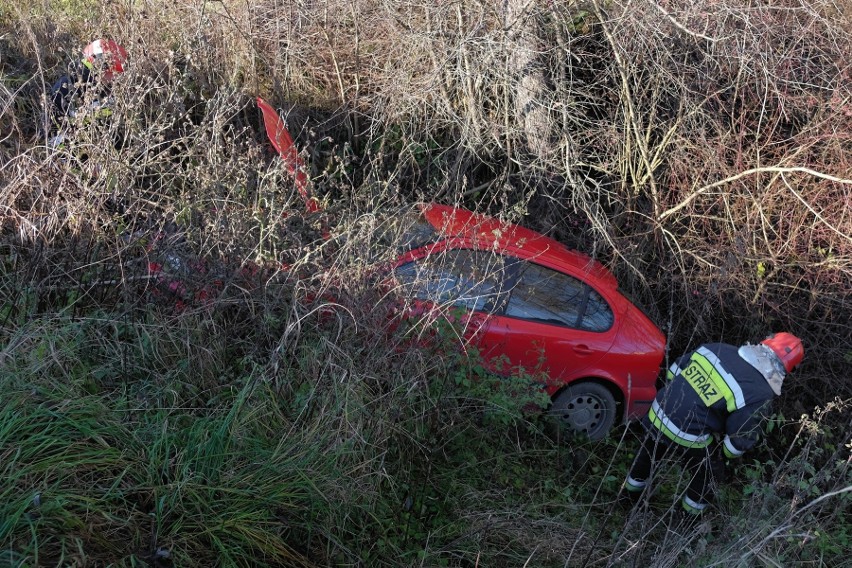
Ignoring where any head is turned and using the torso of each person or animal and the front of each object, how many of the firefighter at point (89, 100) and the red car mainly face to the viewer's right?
1

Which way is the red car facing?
to the viewer's left

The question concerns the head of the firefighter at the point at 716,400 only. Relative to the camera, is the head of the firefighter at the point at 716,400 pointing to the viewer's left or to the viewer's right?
to the viewer's right

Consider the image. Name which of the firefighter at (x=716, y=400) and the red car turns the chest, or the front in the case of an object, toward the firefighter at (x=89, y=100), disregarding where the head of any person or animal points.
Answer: the red car

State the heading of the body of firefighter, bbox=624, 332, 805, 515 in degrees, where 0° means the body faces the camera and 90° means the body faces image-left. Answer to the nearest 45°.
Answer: approximately 225°

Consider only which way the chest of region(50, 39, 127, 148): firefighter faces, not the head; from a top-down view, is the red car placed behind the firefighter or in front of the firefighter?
in front

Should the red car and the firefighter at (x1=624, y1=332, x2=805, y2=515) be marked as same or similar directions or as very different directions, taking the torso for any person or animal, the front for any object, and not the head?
very different directions

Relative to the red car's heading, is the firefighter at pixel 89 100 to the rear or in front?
in front

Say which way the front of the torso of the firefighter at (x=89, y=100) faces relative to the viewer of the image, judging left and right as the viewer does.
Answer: facing to the right of the viewer

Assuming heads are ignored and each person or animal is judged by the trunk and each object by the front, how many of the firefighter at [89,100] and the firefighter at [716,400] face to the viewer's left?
0
